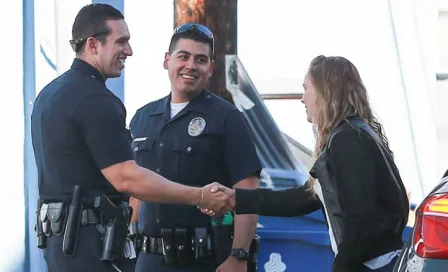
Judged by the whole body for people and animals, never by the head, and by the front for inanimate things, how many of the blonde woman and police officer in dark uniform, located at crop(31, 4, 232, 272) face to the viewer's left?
1

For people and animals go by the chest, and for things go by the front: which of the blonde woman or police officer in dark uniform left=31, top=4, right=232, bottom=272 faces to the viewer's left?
the blonde woman

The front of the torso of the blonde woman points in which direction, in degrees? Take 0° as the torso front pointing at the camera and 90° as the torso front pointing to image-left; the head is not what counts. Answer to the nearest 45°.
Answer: approximately 90°

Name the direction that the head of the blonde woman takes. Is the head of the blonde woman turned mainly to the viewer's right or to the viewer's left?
to the viewer's left

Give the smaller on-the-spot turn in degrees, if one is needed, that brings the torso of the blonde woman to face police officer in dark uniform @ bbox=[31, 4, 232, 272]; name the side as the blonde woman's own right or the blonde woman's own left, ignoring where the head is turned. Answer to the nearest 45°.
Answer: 0° — they already face them

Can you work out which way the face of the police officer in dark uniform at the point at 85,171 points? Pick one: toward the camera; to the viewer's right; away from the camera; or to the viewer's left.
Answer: to the viewer's right
